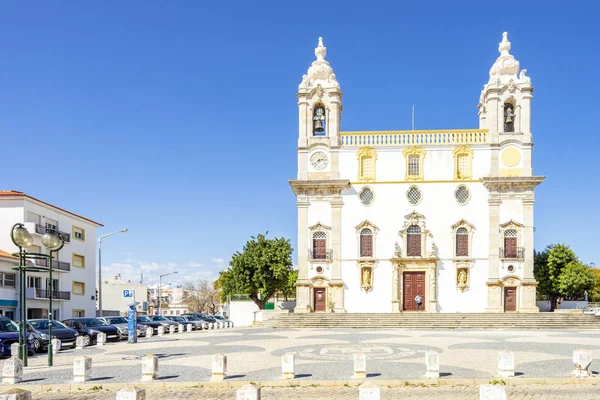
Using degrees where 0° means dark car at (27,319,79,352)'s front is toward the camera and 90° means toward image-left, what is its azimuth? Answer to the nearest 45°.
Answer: approximately 315°

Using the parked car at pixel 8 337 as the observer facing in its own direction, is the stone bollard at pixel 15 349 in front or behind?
in front

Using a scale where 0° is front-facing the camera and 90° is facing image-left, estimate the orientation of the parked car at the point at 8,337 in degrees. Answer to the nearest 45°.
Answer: approximately 315°

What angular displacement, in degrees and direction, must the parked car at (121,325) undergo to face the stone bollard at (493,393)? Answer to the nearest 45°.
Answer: approximately 45° to its right

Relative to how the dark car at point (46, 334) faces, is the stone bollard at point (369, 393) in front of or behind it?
in front

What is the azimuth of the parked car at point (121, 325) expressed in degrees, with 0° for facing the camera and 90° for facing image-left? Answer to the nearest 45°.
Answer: approximately 315°

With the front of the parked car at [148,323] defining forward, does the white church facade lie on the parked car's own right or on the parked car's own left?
on the parked car's own left

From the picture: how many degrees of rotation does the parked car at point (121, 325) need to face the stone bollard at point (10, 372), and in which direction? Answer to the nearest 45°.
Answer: approximately 45° to its right

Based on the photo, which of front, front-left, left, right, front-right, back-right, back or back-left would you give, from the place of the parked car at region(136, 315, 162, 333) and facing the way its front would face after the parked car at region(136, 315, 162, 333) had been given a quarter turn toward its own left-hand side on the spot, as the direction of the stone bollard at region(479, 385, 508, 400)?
back-right
